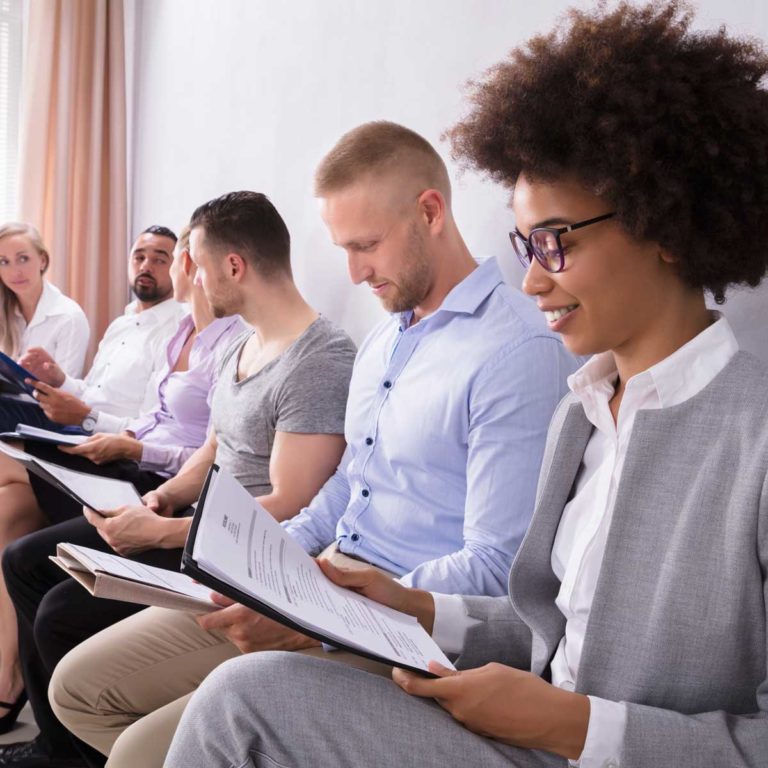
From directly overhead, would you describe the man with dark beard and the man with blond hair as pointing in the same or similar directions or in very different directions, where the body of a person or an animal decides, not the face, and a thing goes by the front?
same or similar directions

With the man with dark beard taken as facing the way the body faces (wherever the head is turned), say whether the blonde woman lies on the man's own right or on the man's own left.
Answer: on the man's own right

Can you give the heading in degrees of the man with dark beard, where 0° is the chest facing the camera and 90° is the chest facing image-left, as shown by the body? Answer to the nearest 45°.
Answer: approximately 45°

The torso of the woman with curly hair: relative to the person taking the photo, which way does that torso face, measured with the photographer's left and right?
facing the viewer and to the left of the viewer

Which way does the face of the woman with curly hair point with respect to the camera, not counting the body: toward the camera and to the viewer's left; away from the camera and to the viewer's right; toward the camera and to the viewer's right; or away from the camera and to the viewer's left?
toward the camera and to the viewer's left

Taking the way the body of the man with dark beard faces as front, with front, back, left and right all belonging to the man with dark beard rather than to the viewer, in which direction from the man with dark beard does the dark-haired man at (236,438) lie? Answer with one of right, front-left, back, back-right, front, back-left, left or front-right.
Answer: front-left
